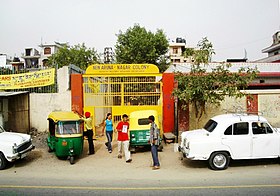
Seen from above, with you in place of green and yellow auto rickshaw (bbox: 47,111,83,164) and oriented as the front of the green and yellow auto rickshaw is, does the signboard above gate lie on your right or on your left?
on your left

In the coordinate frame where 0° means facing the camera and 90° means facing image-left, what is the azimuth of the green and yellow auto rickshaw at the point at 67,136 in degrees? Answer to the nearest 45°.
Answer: approximately 315°

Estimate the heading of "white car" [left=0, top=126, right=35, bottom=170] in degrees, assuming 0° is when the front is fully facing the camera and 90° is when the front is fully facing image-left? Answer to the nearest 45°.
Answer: approximately 315°

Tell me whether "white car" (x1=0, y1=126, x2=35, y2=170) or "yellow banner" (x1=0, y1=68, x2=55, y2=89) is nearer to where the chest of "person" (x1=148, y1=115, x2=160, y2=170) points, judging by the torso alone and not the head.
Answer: the white car

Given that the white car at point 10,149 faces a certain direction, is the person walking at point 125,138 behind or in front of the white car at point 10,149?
in front

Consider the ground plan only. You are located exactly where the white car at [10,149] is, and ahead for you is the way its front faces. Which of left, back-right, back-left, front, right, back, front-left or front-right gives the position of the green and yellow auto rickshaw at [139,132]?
front-left
